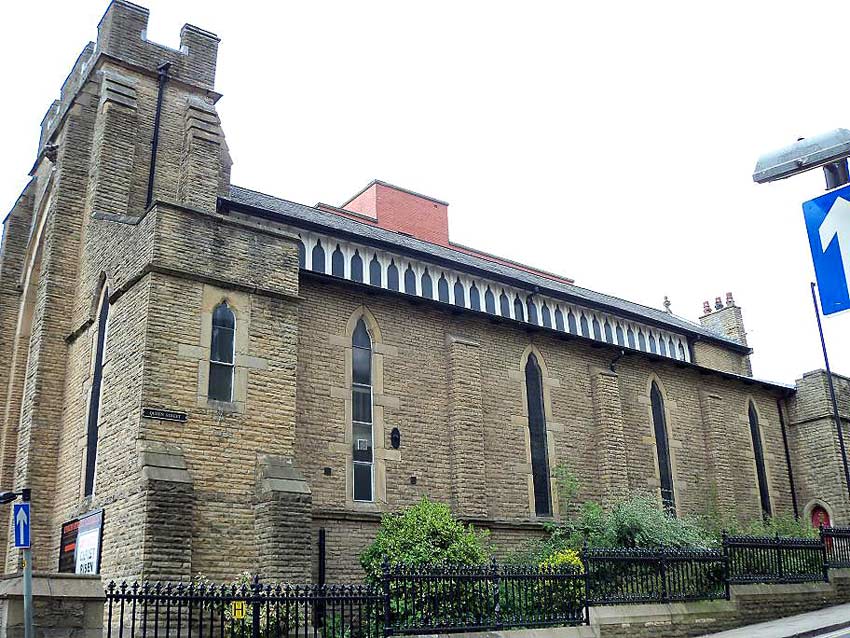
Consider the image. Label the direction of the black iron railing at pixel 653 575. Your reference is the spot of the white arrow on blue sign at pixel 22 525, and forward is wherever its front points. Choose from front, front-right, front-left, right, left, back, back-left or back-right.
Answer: left

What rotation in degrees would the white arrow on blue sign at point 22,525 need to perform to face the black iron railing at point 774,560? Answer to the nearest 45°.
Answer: approximately 90° to its left

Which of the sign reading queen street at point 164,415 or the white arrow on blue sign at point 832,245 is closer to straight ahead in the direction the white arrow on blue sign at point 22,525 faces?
the white arrow on blue sign

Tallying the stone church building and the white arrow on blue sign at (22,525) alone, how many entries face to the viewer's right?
0

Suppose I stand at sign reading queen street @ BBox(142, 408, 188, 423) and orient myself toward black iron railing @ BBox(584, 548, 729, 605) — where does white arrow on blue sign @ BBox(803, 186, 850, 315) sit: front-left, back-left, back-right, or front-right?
front-right

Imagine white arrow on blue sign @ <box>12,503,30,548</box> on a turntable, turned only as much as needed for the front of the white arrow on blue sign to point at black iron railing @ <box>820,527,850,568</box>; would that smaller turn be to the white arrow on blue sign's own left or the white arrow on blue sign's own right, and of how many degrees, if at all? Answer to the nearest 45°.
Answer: approximately 90° to the white arrow on blue sign's own left

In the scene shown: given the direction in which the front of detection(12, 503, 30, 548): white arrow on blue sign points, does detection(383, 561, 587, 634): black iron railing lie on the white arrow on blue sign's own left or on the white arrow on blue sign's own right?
on the white arrow on blue sign's own left

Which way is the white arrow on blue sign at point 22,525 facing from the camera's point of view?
toward the camera

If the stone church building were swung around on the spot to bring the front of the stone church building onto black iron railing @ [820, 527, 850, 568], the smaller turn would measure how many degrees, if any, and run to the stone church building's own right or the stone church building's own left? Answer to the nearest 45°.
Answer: approximately 135° to the stone church building's own left

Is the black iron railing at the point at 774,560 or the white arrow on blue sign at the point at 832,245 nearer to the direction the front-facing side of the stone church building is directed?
the white arrow on blue sign

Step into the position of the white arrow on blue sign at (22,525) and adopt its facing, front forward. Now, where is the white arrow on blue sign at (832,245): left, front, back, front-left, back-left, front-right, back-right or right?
front-left

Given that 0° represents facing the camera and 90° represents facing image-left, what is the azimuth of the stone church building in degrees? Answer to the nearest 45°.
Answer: approximately 45°
